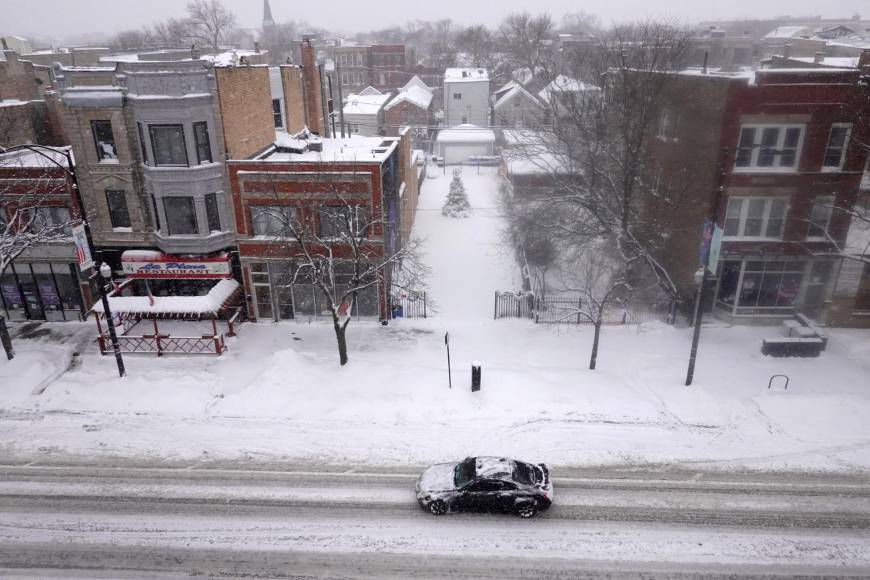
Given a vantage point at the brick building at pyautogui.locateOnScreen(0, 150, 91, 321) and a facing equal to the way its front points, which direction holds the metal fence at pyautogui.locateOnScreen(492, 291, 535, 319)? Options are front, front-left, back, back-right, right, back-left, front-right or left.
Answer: front-left

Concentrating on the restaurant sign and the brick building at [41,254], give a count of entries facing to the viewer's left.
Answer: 0

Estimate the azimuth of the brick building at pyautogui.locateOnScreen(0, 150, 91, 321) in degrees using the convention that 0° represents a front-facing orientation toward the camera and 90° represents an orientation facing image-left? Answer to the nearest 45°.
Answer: approximately 0°

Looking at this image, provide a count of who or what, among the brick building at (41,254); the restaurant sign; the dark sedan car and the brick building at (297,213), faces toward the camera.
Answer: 3

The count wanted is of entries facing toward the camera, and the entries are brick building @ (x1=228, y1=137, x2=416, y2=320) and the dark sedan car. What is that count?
1

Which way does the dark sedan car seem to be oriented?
to the viewer's left

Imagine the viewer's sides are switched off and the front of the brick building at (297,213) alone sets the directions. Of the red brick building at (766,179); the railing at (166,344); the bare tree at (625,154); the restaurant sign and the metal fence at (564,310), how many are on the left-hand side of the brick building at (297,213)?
3

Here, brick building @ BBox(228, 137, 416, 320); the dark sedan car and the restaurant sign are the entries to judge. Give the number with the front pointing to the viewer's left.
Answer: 1

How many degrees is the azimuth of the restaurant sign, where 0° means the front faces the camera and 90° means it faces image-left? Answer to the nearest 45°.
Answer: approximately 0°

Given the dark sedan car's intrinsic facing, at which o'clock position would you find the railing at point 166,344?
The railing is roughly at 1 o'clock from the dark sedan car.

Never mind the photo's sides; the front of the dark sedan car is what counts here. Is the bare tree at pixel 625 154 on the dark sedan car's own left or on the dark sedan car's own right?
on the dark sedan car's own right
